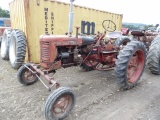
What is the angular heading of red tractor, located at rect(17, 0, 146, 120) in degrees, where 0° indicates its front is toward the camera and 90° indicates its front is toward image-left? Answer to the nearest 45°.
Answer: approximately 45°
